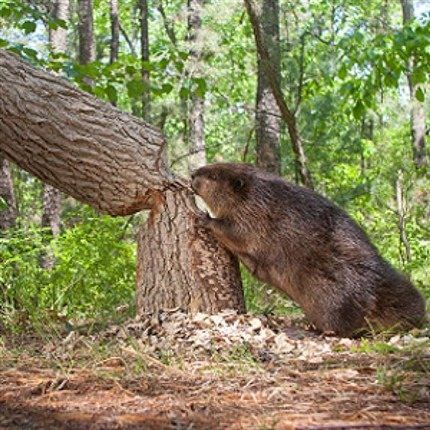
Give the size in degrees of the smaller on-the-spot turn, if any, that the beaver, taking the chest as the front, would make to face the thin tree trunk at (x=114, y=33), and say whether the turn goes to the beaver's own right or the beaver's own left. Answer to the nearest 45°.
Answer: approximately 90° to the beaver's own right

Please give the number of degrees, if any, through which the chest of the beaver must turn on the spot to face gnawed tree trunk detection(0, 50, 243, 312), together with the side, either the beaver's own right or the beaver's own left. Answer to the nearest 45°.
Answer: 0° — it already faces it

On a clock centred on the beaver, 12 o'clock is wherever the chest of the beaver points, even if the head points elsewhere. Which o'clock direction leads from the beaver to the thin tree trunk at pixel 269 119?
The thin tree trunk is roughly at 3 o'clock from the beaver.

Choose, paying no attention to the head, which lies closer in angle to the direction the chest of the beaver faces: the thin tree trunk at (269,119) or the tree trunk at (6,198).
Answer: the tree trunk

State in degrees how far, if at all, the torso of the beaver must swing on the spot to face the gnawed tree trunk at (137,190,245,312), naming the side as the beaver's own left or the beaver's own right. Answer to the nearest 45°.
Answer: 0° — it already faces it

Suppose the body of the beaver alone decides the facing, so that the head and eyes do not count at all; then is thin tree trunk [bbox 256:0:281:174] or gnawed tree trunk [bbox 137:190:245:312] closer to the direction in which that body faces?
the gnawed tree trunk

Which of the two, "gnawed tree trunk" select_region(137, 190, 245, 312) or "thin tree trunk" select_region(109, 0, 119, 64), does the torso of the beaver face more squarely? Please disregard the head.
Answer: the gnawed tree trunk

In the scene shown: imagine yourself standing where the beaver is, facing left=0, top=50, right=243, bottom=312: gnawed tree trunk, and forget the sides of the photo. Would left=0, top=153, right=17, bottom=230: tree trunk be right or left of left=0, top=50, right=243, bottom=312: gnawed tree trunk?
right

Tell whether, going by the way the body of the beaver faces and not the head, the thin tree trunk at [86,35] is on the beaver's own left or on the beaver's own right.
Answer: on the beaver's own right

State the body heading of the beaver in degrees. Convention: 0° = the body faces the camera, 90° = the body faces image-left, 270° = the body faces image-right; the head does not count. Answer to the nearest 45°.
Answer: approximately 90°

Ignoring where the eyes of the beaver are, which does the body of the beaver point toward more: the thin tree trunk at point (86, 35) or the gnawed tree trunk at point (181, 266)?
the gnawed tree trunk
